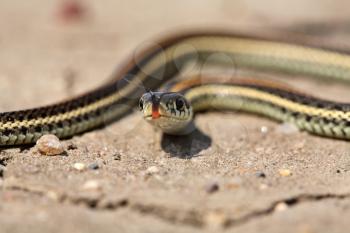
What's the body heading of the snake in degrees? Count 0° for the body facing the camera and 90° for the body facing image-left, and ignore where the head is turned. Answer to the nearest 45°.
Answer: approximately 45°

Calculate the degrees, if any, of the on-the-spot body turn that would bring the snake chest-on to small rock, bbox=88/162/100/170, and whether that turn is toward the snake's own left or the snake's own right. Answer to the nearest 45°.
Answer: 0° — it already faces it

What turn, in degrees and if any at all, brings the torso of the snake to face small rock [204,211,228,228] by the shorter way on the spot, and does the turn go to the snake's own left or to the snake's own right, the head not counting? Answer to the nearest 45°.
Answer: approximately 45° to the snake's own left

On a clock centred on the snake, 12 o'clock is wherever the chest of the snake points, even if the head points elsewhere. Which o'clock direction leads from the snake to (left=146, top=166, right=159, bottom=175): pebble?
The pebble is roughly at 11 o'clock from the snake.

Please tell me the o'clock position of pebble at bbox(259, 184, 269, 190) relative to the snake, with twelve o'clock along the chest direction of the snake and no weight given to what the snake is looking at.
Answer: The pebble is roughly at 10 o'clock from the snake.

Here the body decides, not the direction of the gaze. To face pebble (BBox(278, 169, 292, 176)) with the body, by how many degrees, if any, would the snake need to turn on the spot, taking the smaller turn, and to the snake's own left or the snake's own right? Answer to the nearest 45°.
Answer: approximately 45° to the snake's own left

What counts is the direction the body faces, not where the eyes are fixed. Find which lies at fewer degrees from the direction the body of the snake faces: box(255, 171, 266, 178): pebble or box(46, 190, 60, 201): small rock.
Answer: the small rock
